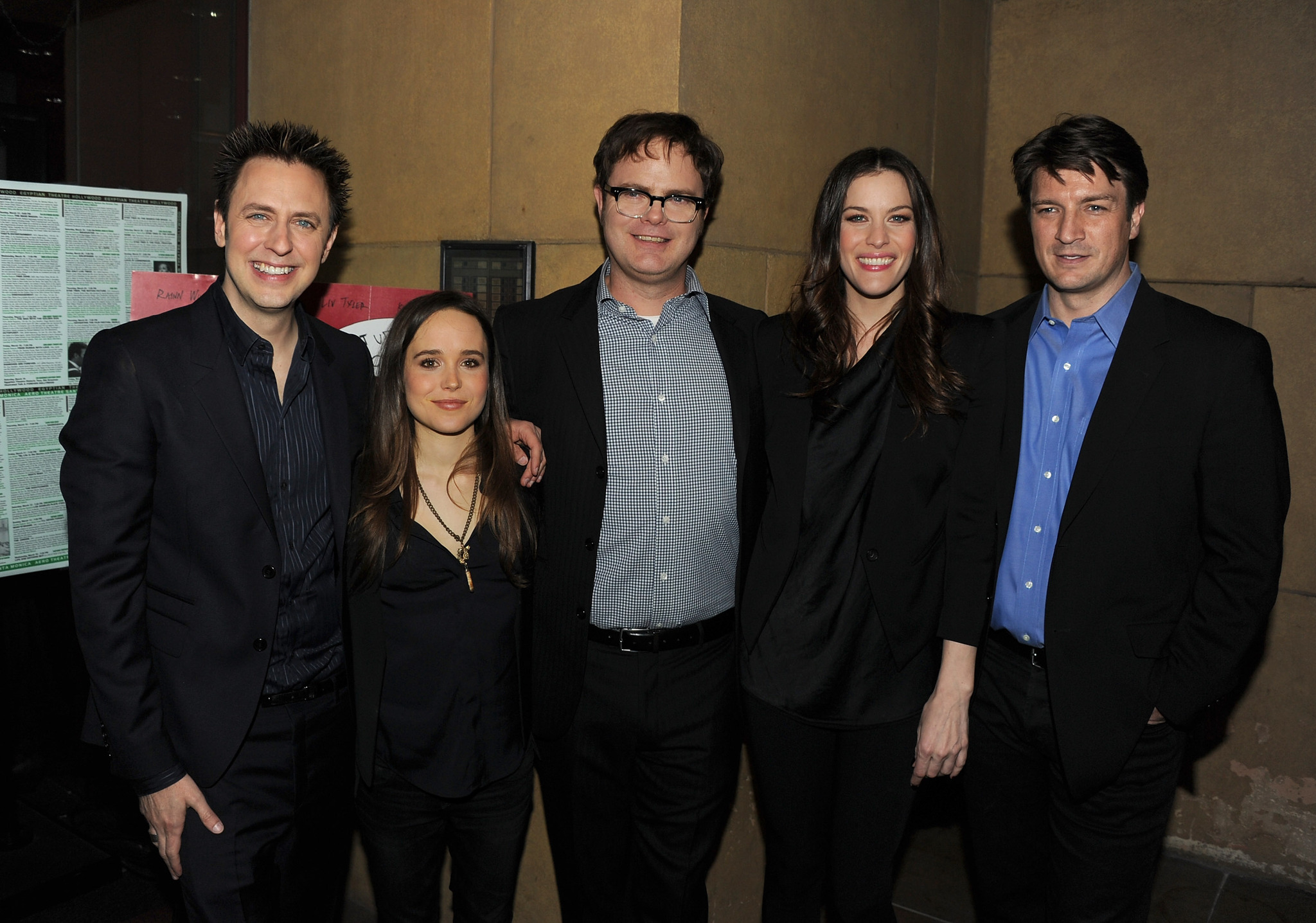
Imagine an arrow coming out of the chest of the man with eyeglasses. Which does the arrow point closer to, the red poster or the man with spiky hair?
the man with spiky hair

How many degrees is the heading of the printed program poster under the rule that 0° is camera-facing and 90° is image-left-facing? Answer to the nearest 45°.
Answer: approximately 315°

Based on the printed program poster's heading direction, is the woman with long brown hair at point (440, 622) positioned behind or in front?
in front

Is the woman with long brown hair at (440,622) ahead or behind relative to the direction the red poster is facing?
ahead

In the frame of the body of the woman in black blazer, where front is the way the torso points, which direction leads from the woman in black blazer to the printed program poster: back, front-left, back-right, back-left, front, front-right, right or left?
right

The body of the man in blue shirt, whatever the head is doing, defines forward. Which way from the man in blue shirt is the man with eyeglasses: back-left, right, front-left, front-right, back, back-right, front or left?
front-right

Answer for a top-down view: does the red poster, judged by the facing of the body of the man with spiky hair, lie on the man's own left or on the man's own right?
on the man's own left
